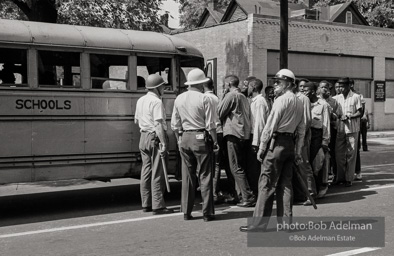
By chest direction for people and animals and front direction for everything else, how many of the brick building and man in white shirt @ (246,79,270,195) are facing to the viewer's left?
1

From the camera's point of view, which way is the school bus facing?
to the viewer's right

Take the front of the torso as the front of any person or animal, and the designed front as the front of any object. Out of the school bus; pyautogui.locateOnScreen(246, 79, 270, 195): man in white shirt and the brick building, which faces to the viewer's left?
the man in white shirt

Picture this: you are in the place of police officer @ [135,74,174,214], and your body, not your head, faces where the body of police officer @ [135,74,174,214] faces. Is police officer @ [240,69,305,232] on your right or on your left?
on your right

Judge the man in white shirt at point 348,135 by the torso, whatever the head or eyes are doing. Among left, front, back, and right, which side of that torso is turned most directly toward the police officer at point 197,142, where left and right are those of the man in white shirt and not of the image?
front

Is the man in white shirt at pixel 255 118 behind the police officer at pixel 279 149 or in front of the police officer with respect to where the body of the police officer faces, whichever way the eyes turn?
in front

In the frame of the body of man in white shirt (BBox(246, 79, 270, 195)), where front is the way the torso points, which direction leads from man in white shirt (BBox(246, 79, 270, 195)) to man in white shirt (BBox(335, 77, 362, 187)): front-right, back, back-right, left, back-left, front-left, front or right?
back-right

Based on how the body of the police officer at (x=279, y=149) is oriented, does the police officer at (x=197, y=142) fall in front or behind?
in front

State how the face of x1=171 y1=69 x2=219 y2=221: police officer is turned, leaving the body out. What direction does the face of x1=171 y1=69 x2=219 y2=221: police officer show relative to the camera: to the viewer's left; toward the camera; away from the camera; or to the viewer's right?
away from the camera

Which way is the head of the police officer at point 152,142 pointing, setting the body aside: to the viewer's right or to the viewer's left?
to the viewer's right

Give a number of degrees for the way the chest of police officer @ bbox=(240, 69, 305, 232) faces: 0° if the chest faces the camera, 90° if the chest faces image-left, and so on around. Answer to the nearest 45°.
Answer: approximately 135°

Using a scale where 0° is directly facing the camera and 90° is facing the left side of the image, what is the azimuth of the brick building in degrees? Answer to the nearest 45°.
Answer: approximately 315°

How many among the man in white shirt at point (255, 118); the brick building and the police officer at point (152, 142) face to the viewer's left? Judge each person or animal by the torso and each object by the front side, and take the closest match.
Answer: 1

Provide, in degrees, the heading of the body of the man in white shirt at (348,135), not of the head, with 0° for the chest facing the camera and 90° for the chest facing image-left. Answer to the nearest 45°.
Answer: approximately 45°
